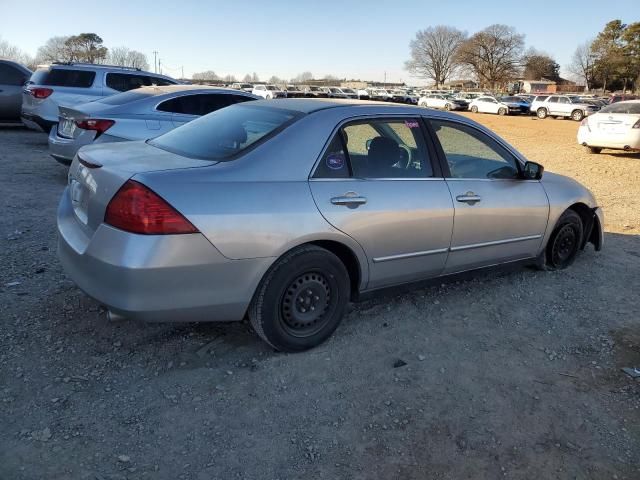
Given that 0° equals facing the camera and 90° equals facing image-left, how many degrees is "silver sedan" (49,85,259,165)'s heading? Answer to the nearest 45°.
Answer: approximately 225°

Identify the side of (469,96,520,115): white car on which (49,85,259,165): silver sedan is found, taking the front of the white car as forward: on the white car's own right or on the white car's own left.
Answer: on the white car's own right

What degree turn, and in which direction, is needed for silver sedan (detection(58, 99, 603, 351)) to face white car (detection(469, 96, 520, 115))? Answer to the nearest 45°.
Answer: approximately 45° to its left

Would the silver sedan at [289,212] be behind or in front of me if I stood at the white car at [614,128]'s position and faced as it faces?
behind

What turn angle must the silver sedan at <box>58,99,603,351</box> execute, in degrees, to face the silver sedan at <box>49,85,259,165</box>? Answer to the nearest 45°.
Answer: approximately 90° to its left

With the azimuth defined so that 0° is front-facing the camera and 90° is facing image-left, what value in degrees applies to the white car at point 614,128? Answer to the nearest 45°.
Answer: approximately 225°

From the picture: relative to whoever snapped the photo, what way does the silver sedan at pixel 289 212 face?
facing away from the viewer and to the right of the viewer

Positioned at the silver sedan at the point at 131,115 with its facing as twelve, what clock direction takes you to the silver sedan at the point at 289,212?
the silver sedan at the point at 289,212 is roughly at 4 o'clock from the silver sedan at the point at 131,115.
